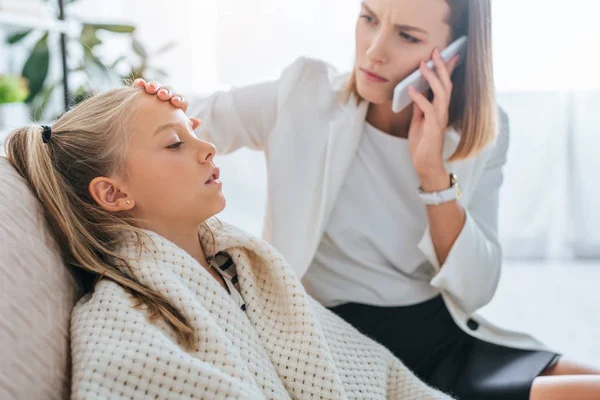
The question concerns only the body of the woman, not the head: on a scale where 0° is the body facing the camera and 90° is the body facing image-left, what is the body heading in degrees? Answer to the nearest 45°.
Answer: approximately 0°

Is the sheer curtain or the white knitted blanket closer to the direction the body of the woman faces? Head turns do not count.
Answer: the white knitted blanket

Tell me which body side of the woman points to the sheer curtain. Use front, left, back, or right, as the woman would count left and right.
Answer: back

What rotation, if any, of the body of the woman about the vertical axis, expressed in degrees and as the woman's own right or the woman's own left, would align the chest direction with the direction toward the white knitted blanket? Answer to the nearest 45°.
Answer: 0° — they already face it
